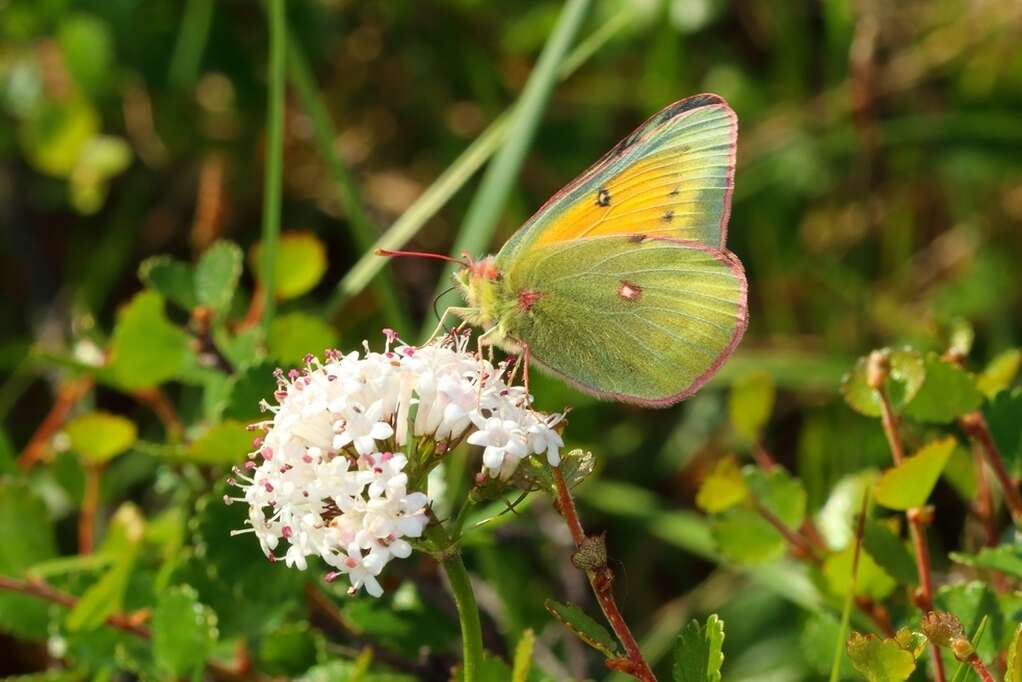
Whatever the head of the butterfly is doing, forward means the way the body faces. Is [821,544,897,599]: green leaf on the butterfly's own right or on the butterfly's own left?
on the butterfly's own left

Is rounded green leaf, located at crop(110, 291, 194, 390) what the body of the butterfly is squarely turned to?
yes

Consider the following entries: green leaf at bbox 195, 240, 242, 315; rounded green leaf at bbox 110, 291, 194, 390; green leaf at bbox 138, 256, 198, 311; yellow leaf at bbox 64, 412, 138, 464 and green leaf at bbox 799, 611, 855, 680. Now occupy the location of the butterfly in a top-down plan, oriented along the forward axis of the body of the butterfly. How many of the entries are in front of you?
4

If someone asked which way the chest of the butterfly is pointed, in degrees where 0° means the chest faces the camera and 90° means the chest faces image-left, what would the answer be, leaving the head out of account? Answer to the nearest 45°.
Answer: approximately 90°

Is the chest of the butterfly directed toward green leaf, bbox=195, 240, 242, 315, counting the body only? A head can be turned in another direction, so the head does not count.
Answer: yes

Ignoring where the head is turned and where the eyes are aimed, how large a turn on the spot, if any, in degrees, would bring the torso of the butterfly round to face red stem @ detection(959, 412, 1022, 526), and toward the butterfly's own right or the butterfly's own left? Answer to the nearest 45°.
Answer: approximately 135° to the butterfly's own left

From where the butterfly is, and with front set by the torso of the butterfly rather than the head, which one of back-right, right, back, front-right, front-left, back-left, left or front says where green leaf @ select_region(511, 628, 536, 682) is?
left

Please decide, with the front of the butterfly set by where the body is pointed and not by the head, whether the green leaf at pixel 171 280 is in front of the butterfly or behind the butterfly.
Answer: in front

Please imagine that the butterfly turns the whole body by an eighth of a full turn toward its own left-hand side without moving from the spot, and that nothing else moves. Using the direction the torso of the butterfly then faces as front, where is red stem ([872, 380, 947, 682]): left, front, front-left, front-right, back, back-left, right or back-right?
left

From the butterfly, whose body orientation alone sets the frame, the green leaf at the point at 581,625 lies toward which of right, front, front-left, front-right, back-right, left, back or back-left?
left

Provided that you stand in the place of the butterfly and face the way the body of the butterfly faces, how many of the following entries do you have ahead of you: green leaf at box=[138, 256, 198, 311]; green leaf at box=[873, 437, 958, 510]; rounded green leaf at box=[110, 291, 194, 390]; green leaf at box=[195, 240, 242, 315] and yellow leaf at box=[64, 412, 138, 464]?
4

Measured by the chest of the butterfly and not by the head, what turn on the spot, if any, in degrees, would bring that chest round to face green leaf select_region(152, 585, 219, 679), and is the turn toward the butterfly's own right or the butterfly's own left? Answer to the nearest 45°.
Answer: approximately 45° to the butterfly's own left

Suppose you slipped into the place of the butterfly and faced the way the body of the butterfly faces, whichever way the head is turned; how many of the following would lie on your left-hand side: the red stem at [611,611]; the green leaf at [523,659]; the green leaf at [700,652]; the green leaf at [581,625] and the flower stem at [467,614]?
5

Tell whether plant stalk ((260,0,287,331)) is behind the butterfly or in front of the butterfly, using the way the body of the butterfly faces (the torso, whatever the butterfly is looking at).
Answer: in front

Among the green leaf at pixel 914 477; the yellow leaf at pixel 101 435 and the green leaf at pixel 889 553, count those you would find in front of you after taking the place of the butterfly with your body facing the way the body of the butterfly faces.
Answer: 1

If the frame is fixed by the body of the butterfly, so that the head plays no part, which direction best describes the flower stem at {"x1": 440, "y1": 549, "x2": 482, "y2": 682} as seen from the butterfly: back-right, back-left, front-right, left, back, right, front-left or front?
front

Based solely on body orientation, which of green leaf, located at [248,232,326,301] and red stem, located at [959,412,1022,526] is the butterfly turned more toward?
the green leaf
